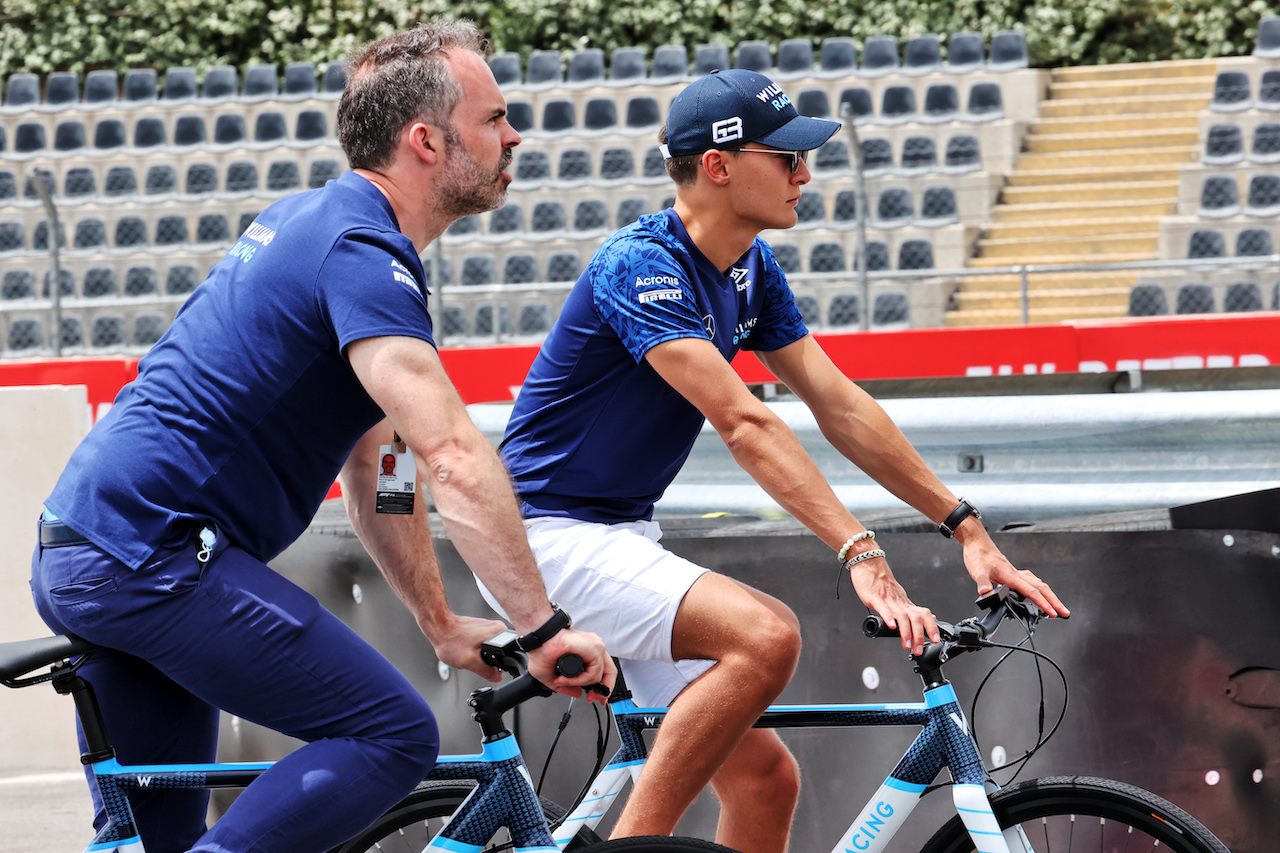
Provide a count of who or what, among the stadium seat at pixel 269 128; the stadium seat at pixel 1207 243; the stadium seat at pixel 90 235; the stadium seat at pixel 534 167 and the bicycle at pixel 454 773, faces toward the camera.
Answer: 4

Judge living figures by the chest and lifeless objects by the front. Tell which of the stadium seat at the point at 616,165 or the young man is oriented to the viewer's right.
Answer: the young man

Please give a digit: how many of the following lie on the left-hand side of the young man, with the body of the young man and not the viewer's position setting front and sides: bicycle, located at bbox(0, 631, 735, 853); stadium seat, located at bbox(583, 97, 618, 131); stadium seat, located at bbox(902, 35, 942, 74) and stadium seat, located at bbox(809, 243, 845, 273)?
3

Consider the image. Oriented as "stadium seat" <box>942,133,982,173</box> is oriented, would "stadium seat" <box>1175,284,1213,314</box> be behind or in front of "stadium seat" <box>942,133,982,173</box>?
in front

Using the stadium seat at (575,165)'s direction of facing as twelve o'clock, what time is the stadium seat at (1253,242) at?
the stadium seat at (1253,242) is roughly at 10 o'clock from the stadium seat at (575,165).

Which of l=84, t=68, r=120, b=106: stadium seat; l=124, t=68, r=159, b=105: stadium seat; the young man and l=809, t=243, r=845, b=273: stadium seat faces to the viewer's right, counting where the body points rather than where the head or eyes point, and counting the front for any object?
the young man

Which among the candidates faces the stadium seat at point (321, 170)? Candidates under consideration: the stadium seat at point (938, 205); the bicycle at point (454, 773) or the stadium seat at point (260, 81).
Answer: the stadium seat at point (260, 81)

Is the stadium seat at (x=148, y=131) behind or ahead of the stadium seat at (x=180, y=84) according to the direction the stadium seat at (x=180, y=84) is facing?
ahead

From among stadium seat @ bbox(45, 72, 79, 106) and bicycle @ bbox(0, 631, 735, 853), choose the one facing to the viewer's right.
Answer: the bicycle

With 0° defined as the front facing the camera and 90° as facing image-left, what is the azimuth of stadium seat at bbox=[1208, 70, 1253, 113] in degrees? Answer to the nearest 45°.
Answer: approximately 0°

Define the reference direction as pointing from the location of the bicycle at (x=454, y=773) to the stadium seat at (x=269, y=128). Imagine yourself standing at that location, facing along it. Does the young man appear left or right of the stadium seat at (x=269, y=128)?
right

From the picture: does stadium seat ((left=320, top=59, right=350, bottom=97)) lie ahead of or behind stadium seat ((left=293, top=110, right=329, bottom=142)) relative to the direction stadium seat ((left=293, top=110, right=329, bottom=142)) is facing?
behind

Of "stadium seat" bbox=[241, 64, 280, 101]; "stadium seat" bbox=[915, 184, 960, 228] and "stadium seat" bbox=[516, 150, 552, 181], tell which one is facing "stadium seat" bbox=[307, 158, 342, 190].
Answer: "stadium seat" bbox=[241, 64, 280, 101]

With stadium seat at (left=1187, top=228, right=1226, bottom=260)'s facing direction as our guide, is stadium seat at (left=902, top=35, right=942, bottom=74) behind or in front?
behind

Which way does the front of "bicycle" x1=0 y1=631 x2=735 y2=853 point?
to the viewer's right

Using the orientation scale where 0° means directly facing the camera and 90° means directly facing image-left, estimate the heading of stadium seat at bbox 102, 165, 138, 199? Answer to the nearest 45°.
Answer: approximately 0°

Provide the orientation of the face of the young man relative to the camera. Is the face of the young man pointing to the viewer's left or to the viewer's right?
to the viewer's right
